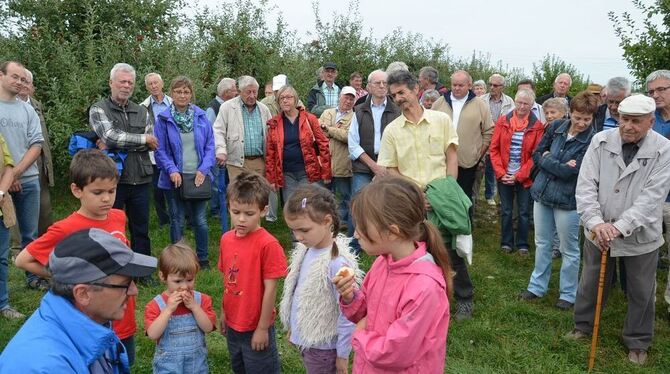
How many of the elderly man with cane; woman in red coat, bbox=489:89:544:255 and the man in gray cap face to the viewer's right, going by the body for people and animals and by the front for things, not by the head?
1

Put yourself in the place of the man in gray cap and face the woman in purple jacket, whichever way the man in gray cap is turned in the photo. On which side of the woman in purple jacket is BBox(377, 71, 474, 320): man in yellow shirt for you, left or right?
right

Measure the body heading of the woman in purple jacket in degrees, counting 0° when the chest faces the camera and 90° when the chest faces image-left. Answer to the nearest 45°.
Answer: approximately 0°

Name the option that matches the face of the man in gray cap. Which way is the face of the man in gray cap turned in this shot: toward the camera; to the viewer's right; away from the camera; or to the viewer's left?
to the viewer's right

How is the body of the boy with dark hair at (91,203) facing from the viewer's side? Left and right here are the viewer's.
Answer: facing the viewer and to the right of the viewer

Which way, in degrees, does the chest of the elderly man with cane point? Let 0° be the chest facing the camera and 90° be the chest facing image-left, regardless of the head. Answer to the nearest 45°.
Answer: approximately 45°

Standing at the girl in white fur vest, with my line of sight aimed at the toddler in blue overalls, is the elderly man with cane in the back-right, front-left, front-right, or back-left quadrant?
back-right

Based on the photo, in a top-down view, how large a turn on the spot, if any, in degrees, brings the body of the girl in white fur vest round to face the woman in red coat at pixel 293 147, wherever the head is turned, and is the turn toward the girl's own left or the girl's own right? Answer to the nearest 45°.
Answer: approximately 135° to the girl's own right

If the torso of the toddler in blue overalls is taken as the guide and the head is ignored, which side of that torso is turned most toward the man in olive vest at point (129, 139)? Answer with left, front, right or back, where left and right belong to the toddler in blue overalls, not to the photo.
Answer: back
